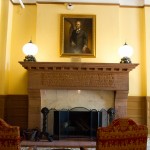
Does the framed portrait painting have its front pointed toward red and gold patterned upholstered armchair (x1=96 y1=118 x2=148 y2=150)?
yes

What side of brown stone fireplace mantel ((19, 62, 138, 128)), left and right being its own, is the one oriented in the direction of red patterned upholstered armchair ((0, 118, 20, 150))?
front

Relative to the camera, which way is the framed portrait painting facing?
toward the camera

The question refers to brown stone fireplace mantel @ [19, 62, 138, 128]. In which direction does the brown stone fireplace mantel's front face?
toward the camera

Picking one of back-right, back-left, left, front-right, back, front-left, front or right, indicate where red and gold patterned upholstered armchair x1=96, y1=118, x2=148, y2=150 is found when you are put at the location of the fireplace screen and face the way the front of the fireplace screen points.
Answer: front

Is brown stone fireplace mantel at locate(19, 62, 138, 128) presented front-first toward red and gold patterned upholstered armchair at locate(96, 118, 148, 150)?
yes

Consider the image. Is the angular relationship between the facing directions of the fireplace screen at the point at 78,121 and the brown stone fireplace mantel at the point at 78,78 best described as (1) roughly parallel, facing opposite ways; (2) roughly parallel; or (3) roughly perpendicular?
roughly parallel

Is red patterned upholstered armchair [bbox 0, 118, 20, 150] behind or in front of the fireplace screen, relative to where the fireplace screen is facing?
in front

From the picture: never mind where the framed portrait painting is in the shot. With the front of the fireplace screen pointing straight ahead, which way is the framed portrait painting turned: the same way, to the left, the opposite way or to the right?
the same way

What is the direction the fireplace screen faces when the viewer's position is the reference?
facing the viewer
